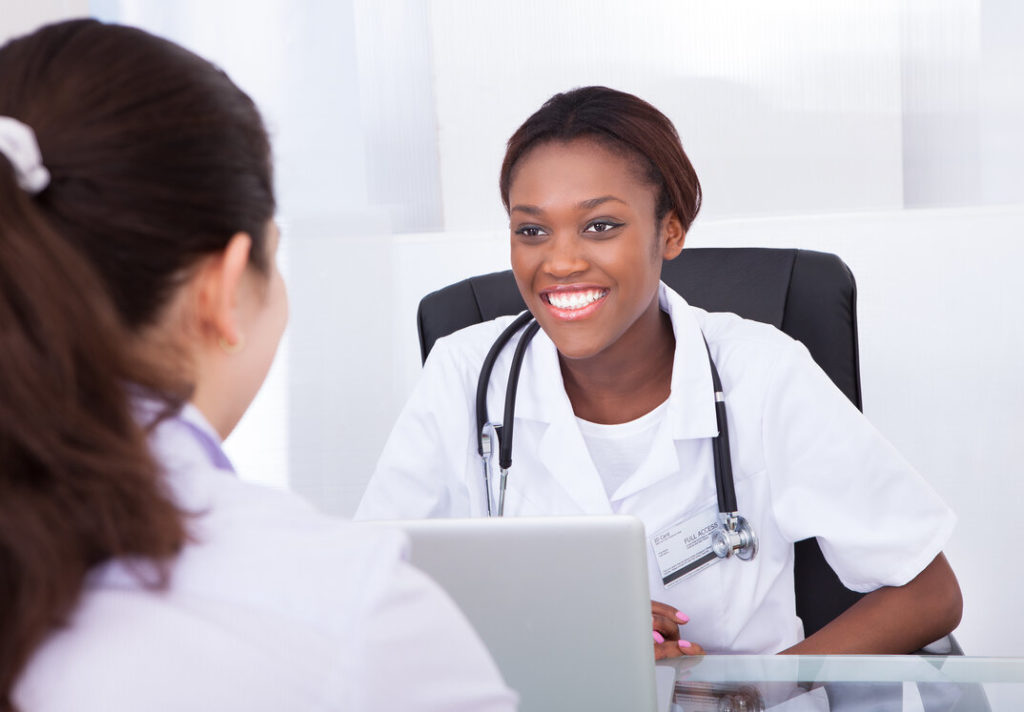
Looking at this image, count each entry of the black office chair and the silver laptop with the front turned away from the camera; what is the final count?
1

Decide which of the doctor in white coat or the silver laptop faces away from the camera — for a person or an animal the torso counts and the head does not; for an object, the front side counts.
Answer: the silver laptop

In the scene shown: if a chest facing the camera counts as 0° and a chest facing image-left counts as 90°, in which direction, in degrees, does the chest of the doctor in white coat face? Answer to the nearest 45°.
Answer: approximately 45°

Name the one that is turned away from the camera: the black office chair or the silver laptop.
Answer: the silver laptop

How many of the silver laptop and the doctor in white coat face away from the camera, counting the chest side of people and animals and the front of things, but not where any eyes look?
1

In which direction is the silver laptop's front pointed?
away from the camera
